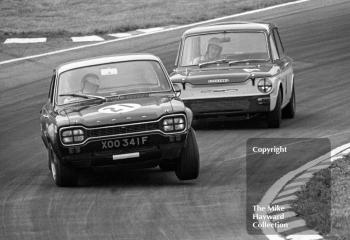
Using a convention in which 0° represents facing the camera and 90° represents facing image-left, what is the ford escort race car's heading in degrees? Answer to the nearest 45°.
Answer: approximately 0°

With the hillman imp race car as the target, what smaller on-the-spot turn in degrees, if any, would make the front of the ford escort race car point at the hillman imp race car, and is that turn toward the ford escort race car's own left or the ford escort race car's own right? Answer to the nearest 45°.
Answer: approximately 135° to the ford escort race car's own left

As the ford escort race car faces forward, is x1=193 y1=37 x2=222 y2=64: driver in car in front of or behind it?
behind
